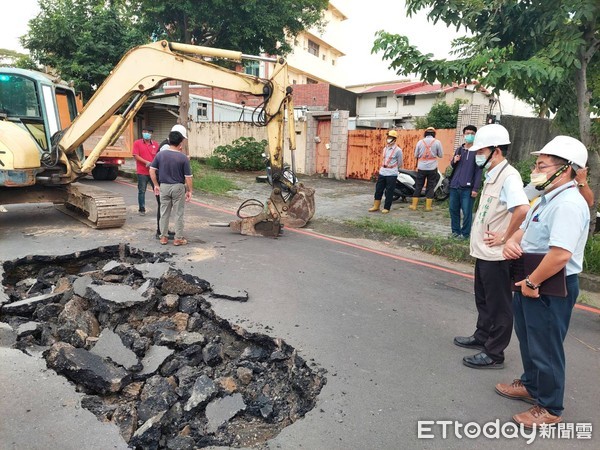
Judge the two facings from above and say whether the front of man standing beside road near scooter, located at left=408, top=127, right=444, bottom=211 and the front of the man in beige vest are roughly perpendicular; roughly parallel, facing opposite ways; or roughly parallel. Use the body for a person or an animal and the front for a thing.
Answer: roughly perpendicular

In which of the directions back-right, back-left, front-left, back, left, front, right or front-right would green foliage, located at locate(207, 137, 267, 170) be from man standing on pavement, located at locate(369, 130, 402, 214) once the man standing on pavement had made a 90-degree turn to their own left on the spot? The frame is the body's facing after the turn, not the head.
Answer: back

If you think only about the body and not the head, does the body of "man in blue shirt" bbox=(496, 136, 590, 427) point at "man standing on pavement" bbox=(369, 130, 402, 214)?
no

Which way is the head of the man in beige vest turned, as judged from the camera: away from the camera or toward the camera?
toward the camera

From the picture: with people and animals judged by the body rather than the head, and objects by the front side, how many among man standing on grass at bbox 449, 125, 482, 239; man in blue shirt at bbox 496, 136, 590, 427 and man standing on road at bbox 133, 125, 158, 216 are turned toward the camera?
2

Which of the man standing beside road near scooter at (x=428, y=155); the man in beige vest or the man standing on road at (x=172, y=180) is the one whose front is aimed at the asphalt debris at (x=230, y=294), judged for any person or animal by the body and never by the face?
the man in beige vest

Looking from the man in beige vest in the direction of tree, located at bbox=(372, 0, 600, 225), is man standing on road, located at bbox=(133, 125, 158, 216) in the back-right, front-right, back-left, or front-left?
front-left

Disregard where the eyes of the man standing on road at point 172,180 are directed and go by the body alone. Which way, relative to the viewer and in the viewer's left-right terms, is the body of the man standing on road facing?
facing away from the viewer

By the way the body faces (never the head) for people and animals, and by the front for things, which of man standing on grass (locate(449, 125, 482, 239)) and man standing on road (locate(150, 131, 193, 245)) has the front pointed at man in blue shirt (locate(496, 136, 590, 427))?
man standing on grass (locate(449, 125, 482, 239))

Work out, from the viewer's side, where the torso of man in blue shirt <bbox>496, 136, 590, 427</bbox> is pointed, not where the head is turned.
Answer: to the viewer's left

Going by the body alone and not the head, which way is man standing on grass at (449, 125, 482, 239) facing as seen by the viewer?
toward the camera

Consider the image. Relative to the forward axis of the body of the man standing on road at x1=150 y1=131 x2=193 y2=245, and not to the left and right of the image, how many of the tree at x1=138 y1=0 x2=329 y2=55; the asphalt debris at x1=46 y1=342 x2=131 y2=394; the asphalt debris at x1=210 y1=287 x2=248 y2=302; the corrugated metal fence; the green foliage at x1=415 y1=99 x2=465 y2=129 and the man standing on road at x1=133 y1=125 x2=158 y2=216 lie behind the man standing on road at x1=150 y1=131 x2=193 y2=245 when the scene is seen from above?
2

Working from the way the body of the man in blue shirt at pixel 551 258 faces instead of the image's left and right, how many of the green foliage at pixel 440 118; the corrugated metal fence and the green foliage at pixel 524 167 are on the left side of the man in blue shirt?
0

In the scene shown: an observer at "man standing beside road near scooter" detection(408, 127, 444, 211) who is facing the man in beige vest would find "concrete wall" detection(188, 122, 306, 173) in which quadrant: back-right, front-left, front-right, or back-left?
back-right

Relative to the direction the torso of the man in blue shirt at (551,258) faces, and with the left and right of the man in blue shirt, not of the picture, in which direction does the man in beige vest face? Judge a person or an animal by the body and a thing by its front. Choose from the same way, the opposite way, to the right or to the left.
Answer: the same way
